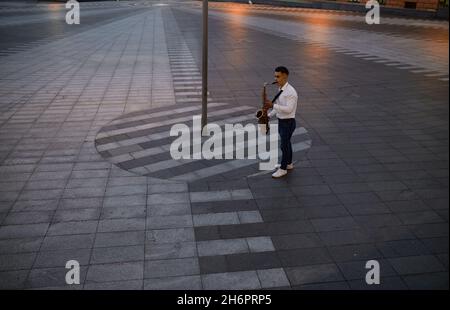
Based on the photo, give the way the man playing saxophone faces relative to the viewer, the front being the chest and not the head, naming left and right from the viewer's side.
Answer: facing to the left of the viewer
